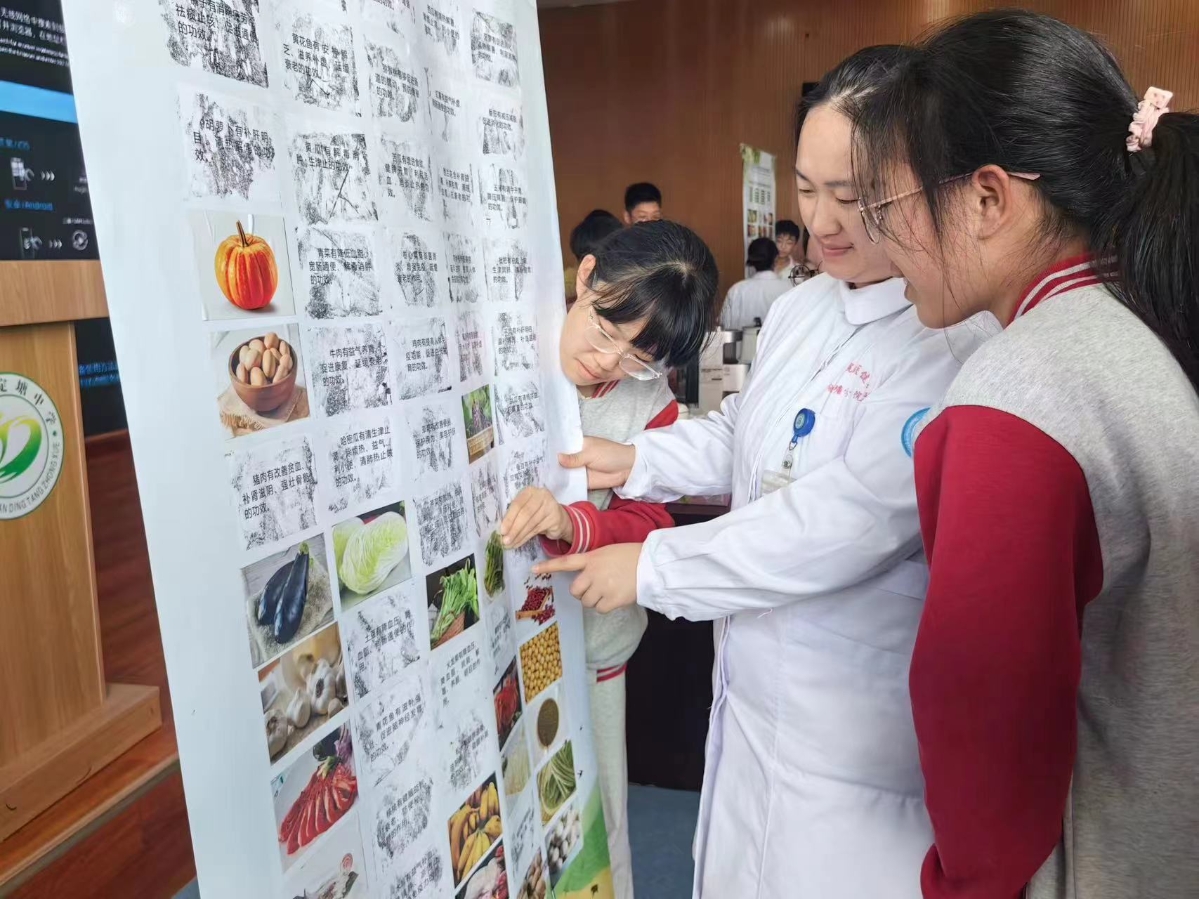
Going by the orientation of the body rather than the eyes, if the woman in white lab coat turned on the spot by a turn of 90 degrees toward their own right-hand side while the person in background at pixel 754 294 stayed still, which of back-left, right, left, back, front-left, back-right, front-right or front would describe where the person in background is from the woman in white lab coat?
front-right

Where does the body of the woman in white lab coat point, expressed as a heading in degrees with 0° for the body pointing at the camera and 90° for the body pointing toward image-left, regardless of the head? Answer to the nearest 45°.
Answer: approximately 45°

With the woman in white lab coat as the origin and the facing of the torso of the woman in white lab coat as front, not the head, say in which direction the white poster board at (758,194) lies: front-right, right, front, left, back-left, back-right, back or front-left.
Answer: back-right

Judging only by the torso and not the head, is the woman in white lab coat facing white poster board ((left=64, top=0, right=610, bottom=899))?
yes

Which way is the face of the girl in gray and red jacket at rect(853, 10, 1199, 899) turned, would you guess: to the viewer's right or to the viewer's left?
to the viewer's left

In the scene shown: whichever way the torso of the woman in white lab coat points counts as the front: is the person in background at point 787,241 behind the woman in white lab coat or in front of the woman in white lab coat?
behind
